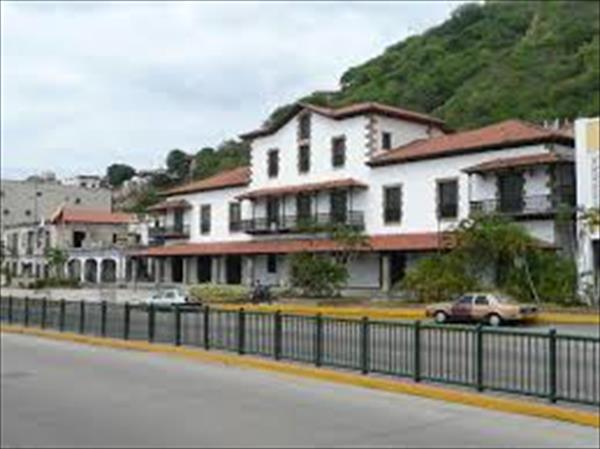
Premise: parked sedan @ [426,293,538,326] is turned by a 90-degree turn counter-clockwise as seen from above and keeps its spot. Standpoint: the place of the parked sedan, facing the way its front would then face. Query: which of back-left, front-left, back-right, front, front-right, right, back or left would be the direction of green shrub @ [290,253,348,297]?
right

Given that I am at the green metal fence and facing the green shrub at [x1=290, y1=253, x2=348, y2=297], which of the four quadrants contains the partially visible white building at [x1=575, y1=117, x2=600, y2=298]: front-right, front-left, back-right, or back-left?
front-right

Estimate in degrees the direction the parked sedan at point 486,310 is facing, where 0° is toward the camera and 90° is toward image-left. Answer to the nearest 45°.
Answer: approximately 135°
